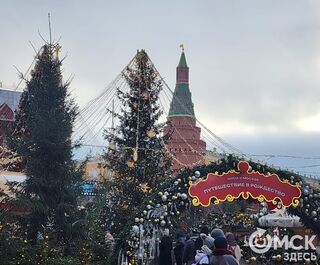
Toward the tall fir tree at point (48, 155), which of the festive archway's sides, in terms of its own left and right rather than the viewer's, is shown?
right

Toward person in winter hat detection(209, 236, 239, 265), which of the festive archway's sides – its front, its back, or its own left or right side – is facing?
front

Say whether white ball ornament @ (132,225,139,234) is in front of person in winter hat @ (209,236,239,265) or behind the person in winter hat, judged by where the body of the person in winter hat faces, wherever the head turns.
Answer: in front

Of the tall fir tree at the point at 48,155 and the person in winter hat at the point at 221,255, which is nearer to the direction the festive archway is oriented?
the person in winter hat

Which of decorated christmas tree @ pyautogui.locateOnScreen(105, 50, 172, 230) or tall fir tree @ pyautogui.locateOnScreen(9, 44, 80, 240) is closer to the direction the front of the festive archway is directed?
the tall fir tree

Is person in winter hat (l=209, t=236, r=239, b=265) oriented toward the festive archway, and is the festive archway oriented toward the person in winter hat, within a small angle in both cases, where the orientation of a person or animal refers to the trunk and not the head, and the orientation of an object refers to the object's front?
yes

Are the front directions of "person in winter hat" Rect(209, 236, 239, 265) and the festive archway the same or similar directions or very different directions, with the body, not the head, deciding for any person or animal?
very different directions

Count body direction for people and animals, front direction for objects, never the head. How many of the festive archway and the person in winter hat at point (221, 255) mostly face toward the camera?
1

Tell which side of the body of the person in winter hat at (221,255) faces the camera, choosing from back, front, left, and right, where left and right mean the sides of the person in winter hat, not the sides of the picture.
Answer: back

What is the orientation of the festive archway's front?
toward the camera
